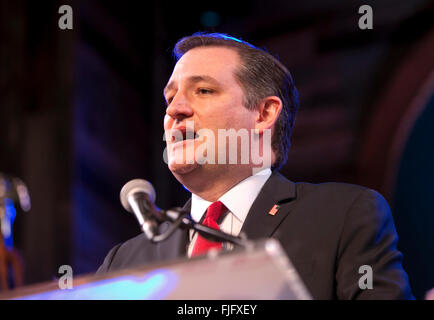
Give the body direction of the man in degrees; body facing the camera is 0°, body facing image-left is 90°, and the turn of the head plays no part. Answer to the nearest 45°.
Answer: approximately 45°

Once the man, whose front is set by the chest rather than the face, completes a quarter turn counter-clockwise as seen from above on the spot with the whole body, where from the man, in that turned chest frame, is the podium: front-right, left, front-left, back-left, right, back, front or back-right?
front-right

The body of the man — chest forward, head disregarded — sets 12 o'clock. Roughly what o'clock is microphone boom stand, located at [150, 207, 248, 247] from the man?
The microphone boom stand is roughly at 11 o'clock from the man.
